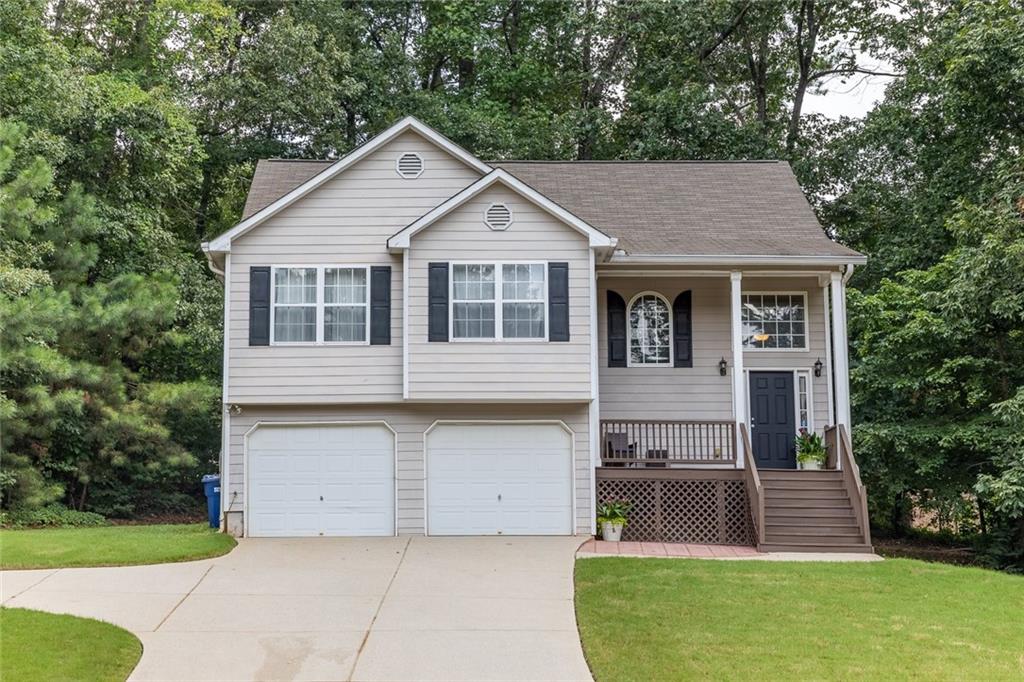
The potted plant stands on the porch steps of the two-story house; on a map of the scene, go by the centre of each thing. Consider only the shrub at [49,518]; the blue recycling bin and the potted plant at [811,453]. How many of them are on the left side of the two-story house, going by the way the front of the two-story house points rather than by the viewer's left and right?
1

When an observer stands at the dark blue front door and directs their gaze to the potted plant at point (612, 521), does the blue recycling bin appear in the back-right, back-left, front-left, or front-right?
front-right

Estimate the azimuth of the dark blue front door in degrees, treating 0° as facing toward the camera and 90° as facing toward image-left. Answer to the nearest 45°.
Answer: approximately 0°

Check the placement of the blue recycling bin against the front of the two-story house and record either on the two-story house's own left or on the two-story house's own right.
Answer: on the two-story house's own right

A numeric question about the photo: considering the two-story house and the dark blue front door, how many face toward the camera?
2

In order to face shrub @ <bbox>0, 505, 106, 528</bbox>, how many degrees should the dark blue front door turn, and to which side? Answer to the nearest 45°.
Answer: approximately 90° to its right

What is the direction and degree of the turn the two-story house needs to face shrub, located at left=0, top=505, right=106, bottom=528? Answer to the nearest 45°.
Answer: approximately 90° to its right

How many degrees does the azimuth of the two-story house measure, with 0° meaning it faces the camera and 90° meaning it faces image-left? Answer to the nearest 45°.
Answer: approximately 0°

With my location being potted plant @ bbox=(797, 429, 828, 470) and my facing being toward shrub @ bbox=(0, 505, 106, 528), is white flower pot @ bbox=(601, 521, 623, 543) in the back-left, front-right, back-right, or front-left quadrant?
front-left

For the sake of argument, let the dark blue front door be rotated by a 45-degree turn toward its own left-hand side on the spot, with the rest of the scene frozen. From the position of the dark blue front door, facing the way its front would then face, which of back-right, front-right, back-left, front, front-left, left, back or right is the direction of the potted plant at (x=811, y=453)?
front

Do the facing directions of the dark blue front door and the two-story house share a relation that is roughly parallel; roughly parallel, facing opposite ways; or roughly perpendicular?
roughly parallel

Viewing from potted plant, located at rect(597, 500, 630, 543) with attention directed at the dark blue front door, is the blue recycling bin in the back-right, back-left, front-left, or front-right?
back-left

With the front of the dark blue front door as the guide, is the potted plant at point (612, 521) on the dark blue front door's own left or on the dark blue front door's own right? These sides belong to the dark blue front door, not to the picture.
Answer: on the dark blue front door's own right
